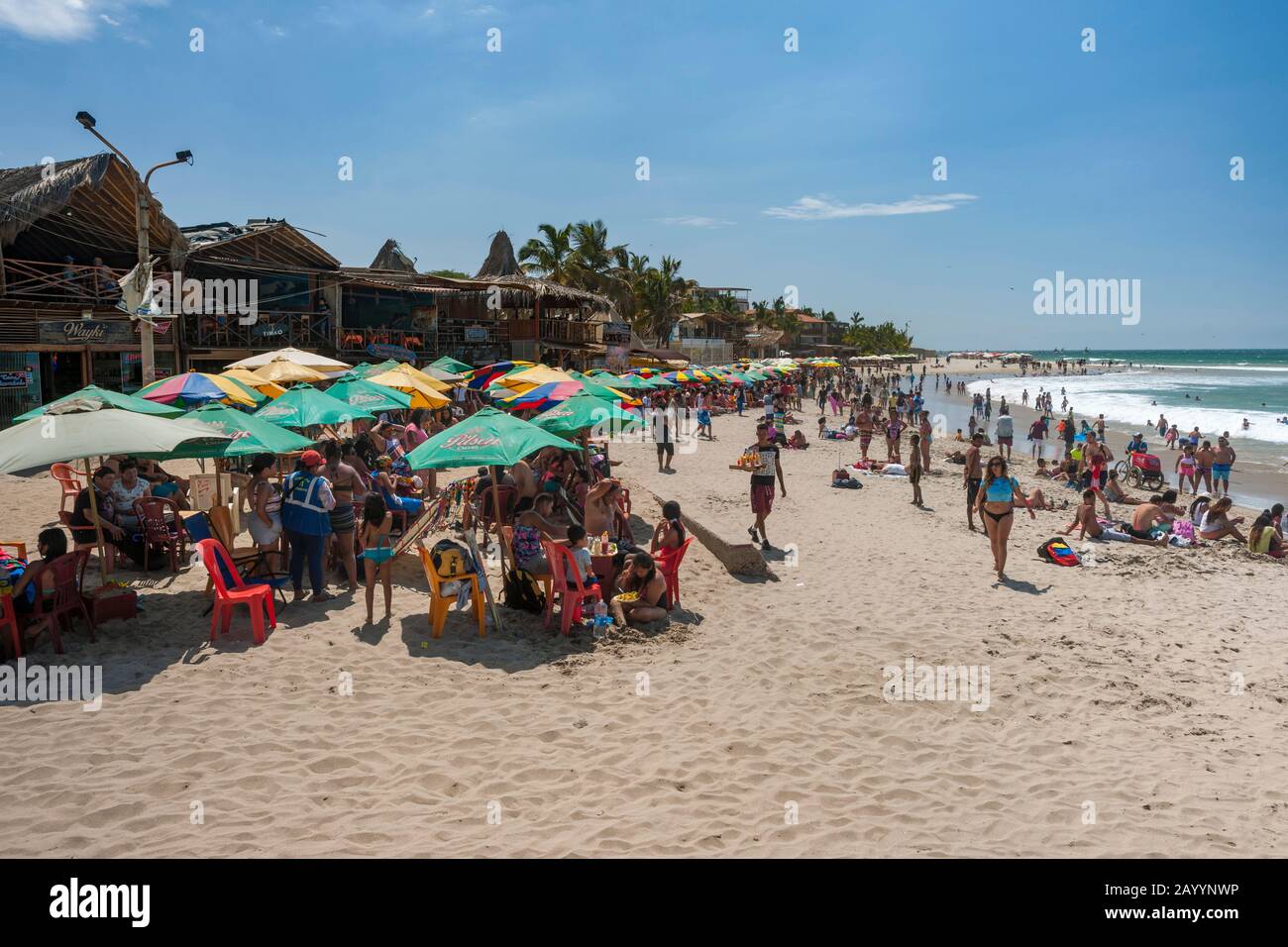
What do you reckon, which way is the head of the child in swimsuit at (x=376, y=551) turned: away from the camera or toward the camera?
away from the camera

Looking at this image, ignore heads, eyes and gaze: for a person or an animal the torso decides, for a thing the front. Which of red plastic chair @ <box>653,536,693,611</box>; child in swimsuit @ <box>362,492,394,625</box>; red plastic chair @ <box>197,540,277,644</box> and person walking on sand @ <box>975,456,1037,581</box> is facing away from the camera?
the child in swimsuit

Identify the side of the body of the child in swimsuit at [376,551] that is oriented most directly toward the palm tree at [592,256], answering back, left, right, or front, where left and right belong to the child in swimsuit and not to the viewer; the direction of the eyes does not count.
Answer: front

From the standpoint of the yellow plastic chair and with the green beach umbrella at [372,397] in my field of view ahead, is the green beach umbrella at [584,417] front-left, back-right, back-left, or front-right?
front-right

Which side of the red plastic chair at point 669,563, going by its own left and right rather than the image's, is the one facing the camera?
left

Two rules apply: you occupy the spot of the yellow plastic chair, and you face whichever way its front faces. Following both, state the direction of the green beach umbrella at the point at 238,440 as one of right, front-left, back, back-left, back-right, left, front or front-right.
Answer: back-left
